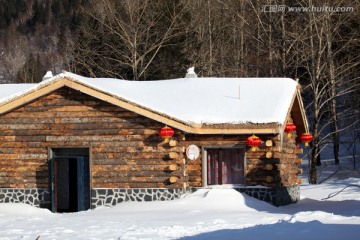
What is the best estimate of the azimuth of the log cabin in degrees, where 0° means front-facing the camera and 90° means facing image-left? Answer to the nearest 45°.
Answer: approximately 0°
